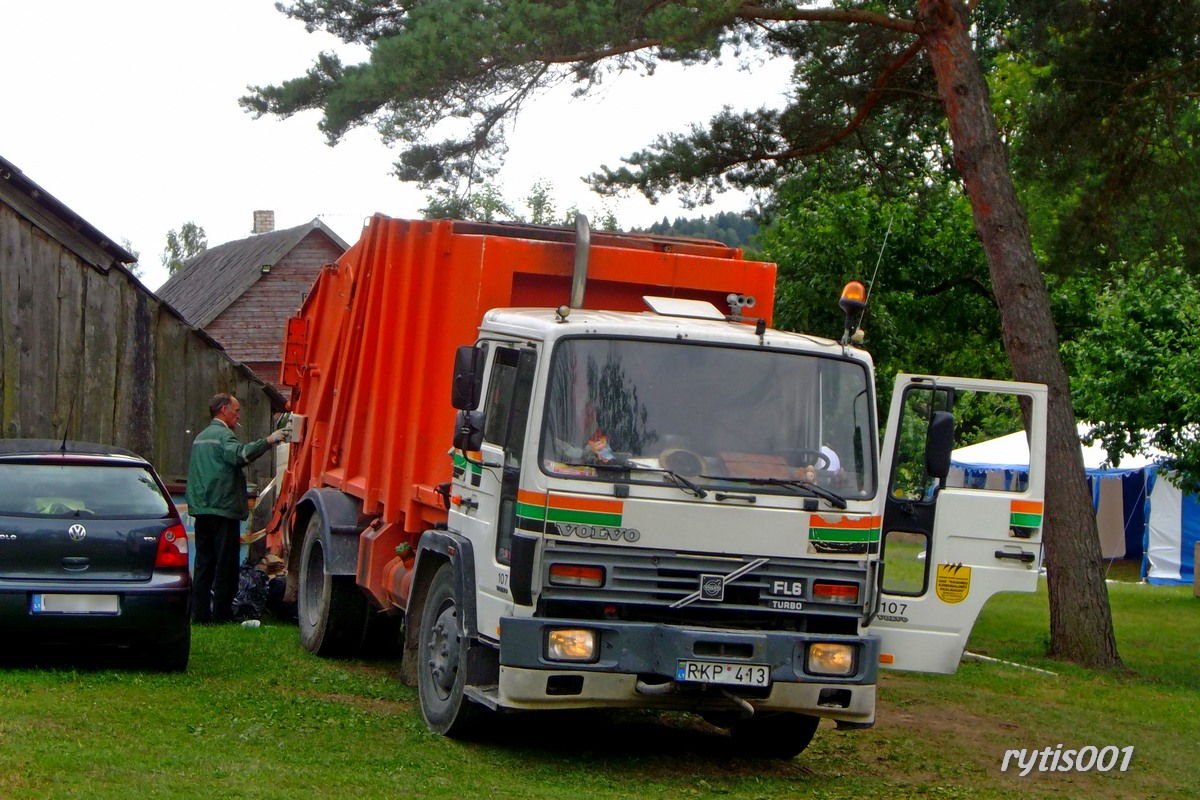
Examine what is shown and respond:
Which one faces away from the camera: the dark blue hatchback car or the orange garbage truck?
the dark blue hatchback car

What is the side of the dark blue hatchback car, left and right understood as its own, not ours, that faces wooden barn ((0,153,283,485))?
front

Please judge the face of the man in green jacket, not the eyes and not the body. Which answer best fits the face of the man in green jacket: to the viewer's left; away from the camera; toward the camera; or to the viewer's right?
to the viewer's right

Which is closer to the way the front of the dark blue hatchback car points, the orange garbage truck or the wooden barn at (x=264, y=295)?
the wooden barn

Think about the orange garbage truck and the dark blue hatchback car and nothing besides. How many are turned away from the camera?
1

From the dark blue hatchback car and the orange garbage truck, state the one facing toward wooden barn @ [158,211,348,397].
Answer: the dark blue hatchback car

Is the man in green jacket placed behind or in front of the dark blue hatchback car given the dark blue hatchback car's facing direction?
in front

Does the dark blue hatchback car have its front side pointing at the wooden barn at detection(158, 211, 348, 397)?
yes

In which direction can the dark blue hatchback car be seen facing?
away from the camera

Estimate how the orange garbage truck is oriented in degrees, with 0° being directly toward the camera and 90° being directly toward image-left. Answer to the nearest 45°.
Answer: approximately 315°

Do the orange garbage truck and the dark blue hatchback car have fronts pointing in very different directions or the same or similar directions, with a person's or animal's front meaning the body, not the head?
very different directions

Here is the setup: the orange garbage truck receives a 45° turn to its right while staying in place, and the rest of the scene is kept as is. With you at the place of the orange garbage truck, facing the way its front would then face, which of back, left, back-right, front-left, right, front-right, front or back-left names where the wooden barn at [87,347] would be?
back-right

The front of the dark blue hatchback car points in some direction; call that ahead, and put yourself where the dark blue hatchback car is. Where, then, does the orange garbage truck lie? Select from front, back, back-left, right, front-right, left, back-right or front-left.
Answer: back-right

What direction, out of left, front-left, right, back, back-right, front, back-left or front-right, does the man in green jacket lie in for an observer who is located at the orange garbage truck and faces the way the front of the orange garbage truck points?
back
